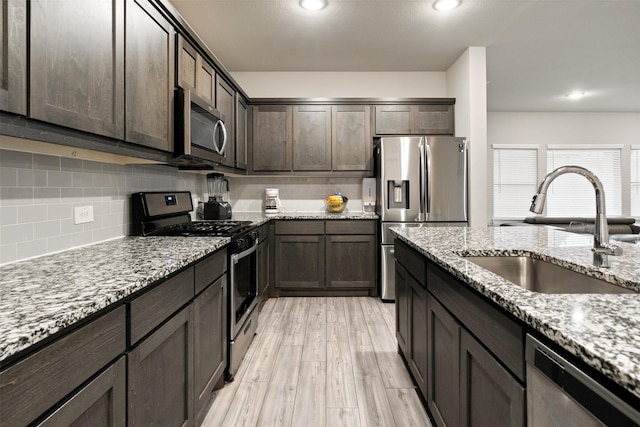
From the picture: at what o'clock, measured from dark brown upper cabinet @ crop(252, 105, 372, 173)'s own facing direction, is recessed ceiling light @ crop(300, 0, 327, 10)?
The recessed ceiling light is roughly at 12 o'clock from the dark brown upper cabinet.

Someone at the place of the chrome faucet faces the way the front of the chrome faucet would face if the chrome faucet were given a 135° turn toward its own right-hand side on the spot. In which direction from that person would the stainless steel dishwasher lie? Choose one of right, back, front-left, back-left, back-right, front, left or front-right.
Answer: back-right

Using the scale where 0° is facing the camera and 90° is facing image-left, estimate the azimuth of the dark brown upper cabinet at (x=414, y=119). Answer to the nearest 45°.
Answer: approximately 0°

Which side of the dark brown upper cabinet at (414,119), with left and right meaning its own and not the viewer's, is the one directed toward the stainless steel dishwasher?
front

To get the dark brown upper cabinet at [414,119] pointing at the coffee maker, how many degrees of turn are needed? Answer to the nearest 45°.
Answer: approximately 90° to its right

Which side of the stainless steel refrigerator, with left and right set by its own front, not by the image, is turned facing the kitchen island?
front

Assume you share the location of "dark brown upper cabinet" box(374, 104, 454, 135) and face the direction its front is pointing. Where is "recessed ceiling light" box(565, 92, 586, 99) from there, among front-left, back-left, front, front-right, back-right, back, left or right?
back-left

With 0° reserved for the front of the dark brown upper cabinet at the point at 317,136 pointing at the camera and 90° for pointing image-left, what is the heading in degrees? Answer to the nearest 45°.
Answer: approximately 0°

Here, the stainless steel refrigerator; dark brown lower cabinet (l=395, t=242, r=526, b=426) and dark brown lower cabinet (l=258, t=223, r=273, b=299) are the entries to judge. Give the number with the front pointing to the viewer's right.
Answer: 1

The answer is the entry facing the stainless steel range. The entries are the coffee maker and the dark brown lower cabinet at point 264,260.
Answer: the coffee maker

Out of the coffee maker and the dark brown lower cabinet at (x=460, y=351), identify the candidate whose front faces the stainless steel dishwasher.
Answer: the coffee maker

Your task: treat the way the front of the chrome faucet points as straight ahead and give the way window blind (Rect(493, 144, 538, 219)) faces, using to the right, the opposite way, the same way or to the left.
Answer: to the left
